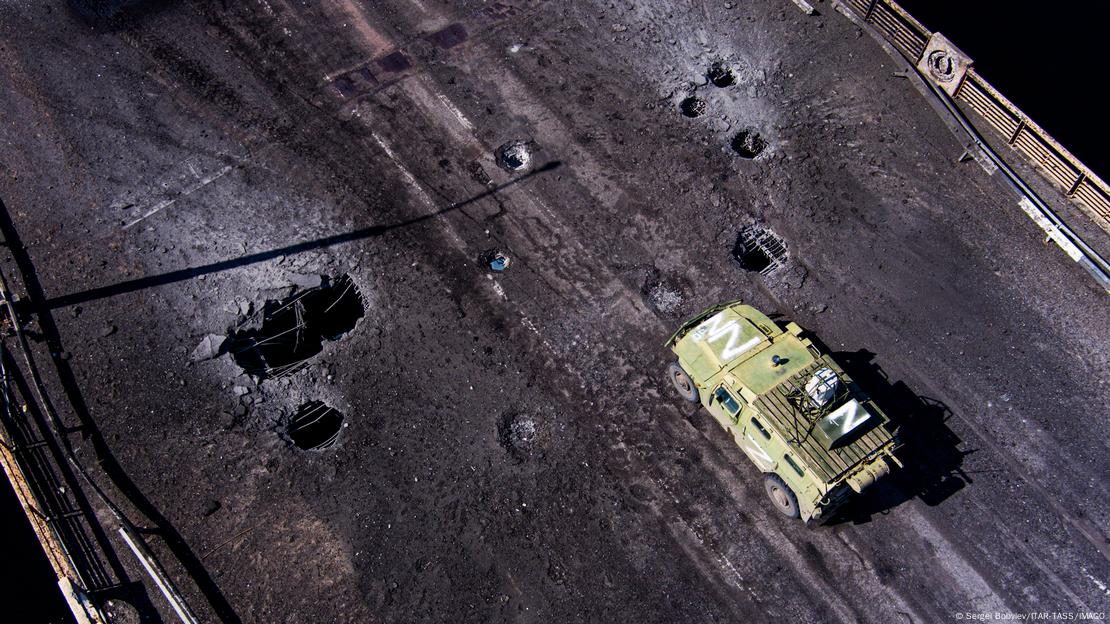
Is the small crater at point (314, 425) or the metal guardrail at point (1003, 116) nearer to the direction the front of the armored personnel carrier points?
the small crater

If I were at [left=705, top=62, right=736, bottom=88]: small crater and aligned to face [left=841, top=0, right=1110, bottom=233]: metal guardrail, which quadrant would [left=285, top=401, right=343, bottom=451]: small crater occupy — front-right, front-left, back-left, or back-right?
back-right

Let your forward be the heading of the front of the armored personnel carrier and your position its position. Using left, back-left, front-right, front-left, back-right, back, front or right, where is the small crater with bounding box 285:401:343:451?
front-left

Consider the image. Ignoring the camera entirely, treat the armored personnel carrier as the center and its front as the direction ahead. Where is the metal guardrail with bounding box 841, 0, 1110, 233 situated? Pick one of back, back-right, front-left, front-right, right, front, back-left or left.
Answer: right

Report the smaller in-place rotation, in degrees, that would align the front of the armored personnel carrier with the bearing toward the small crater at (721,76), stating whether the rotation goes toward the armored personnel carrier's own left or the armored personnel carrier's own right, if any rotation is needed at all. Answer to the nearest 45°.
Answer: approximately 90° to the armored personnel carrier's own right

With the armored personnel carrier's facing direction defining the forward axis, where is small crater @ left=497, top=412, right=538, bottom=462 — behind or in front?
in front

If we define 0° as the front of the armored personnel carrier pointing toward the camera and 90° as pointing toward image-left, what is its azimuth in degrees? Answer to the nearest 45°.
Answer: approximately 135°
